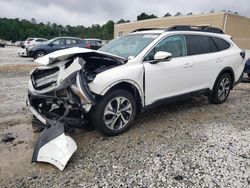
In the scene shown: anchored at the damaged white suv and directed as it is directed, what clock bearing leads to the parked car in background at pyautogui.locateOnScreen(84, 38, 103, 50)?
The parked car in background is roughly at 4 o'clock from the damaged white suv.
